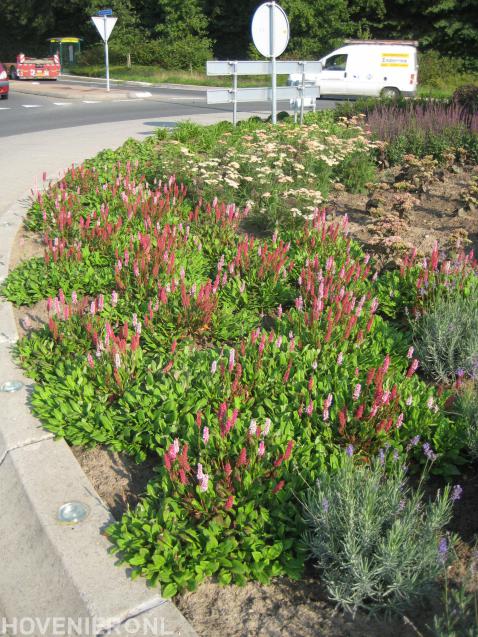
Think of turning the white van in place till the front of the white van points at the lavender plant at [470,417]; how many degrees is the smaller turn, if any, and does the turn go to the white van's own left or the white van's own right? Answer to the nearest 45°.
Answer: approximately 90° to the white van's own left

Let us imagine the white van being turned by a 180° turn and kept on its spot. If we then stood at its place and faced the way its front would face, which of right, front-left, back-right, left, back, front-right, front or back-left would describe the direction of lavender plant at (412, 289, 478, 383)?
right

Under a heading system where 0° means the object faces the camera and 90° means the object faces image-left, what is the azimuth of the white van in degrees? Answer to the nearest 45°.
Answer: approximately 90°

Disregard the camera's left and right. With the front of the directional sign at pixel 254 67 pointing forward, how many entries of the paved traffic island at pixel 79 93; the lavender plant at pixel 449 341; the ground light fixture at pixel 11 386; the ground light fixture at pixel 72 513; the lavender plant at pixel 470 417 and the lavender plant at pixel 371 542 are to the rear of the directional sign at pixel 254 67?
5

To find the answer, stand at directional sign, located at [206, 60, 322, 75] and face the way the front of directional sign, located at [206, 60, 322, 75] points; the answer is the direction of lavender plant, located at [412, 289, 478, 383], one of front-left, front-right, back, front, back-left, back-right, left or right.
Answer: back

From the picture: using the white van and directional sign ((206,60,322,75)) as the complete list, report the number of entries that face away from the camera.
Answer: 1

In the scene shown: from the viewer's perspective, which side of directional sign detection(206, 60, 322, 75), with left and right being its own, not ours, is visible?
back

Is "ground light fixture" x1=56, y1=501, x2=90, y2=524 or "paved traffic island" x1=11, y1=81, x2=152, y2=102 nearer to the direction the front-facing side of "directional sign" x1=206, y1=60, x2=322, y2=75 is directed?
the paved traffic island

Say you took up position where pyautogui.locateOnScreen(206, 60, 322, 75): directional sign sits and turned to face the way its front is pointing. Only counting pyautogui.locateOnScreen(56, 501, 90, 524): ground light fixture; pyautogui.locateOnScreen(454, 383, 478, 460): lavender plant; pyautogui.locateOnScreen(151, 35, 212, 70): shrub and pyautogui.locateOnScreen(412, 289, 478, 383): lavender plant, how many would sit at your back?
3

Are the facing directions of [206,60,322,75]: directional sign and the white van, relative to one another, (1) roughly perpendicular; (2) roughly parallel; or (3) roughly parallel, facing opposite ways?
roughly perpendicular

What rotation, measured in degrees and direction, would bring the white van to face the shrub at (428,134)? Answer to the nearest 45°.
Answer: approximately 90° to its left

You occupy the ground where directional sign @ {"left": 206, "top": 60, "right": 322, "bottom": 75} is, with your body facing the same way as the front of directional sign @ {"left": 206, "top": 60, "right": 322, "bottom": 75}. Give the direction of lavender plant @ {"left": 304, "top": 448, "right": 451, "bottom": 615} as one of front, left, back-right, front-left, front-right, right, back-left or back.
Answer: back

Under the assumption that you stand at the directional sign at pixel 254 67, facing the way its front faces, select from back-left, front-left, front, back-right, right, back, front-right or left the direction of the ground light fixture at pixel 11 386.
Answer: back

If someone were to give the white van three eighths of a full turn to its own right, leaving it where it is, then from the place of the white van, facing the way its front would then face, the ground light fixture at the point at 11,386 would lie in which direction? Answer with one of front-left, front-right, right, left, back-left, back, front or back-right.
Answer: back-right

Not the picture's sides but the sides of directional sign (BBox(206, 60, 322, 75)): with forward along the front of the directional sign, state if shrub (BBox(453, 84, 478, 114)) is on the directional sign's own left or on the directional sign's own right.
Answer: on the directional sign's own right
